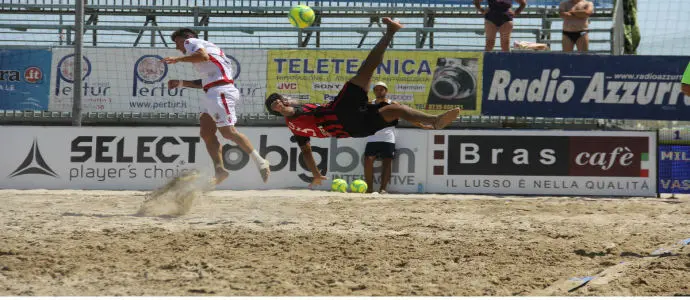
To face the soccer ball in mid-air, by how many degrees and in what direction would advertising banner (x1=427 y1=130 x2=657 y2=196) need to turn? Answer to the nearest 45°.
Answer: approximately 90° to its right

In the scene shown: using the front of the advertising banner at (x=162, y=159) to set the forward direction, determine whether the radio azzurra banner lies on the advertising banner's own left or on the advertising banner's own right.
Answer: on the advertising banner's own left

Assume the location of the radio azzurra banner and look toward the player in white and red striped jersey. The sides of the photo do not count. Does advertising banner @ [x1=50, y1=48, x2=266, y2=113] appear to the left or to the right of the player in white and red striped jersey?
right

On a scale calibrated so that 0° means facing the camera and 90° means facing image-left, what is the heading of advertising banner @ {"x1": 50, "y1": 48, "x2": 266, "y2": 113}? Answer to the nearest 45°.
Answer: approximately 0°
